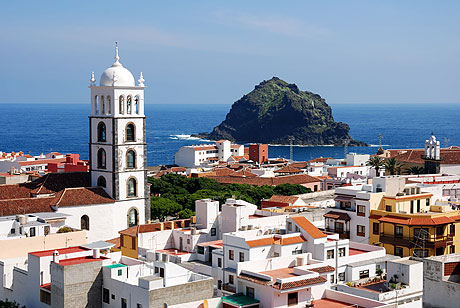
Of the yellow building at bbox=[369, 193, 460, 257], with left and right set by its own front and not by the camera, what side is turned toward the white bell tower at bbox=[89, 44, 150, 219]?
right

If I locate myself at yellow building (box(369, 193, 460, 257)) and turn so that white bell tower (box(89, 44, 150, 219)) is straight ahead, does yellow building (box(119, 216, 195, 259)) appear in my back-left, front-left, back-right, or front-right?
front-left

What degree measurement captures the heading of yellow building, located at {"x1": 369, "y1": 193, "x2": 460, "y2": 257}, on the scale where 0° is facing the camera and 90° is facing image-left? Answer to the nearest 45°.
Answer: approximately 0°

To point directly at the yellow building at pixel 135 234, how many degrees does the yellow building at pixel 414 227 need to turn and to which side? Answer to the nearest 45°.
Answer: approximately 90° to its right

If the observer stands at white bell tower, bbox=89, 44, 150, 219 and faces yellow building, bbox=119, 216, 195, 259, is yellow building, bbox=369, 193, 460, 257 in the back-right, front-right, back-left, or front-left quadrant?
front-left

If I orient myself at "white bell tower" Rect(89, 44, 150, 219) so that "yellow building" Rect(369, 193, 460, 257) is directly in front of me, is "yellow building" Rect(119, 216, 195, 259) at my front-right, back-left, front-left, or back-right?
front-right

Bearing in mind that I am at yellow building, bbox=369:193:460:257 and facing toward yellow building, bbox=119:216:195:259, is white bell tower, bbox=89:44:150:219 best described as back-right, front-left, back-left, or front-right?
front-right
